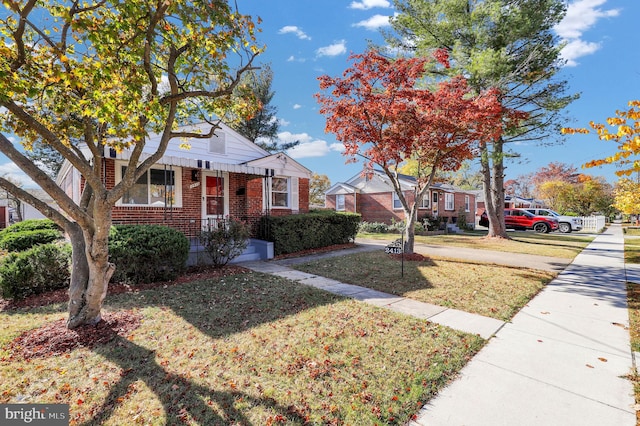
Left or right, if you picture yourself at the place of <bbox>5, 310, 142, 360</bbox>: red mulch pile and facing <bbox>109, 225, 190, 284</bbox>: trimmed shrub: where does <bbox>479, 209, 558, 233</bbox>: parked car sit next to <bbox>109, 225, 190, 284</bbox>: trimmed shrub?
right

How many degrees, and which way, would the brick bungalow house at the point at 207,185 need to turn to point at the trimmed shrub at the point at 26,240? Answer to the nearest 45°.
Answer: approximately 135° to its right

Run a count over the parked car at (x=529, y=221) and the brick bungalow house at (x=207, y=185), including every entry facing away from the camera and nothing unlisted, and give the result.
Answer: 0

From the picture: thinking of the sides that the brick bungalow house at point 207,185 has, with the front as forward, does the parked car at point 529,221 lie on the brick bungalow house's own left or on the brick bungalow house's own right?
on the brick bungalow house's own left

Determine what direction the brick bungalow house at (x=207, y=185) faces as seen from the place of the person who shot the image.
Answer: facing the viewer and to the right of the viewer
